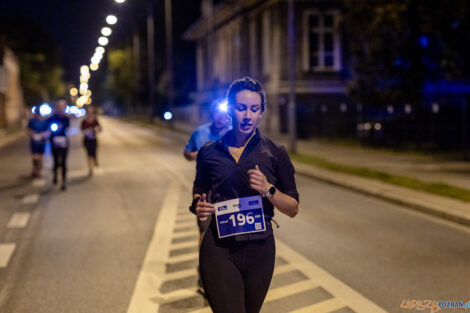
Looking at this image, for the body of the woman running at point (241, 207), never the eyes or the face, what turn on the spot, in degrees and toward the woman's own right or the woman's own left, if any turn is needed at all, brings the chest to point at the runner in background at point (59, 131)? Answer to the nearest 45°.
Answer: approximately 180°

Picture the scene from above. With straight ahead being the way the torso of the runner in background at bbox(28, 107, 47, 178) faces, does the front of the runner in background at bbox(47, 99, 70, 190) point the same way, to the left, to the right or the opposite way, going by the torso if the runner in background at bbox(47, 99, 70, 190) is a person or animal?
the same way

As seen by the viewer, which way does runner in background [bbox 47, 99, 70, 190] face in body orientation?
toward the camera

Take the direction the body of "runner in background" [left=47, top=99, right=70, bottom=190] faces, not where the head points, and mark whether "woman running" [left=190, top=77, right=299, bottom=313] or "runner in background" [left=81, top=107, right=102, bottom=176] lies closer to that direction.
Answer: the woman running

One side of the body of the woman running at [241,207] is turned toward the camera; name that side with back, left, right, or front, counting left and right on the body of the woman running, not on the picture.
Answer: front

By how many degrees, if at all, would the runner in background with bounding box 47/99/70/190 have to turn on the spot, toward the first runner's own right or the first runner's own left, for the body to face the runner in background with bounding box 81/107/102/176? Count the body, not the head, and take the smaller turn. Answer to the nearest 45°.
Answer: approximately 180°

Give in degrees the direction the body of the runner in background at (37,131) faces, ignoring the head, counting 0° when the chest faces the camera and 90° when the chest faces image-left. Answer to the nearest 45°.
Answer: approximately 0°

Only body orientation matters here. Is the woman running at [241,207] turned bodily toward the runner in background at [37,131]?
no

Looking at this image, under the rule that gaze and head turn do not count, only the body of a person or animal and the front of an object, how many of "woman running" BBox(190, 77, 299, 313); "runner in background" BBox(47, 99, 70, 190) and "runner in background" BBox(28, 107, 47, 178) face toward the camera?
3

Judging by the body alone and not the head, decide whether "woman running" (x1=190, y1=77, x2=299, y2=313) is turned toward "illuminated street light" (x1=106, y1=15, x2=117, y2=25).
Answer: no

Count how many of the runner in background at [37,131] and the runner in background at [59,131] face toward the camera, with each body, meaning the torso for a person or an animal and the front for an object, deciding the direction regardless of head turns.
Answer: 2

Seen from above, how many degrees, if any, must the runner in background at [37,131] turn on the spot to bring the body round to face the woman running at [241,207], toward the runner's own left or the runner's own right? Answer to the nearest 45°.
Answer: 0° — they already face them

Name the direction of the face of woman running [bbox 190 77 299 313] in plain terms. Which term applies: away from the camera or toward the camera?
toward the camera

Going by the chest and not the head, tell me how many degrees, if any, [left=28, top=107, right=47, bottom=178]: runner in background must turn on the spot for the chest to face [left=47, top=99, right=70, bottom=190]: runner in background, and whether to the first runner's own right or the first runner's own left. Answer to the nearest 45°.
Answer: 0° — they already face them

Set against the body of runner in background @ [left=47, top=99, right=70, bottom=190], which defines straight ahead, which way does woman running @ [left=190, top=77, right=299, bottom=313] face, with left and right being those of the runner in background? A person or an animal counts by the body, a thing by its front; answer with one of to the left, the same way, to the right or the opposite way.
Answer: the same way
